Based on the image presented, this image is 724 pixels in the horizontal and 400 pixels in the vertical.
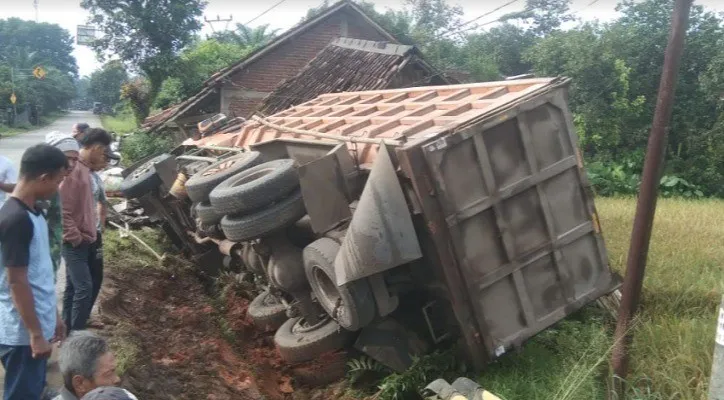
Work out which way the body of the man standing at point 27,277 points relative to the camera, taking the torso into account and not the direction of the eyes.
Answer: to the viewer's right

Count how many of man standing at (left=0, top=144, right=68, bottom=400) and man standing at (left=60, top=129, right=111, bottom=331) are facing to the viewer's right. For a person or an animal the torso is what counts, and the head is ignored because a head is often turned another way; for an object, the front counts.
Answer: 2

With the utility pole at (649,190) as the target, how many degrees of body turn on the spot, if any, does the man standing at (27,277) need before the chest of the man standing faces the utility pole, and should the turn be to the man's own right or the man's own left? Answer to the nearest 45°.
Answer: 0° — they already face it

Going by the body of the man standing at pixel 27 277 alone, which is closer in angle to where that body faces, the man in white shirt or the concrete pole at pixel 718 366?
the concrete pole

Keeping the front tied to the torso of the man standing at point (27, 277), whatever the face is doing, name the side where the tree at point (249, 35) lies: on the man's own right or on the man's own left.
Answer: on the man's own left

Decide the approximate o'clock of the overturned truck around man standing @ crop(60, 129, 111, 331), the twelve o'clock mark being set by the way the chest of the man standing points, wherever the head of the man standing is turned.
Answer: The overturned truck is roughly at 1 o'clock from the man standing.

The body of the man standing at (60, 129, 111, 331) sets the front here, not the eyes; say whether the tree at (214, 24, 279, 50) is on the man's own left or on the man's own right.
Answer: on the man's own left

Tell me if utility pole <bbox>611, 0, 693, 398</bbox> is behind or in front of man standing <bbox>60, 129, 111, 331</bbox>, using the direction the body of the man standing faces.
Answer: in front

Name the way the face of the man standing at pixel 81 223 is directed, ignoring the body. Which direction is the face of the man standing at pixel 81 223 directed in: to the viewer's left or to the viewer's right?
to the viewer's right

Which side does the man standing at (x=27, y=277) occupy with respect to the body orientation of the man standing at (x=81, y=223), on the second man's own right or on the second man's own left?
on the second man's own right

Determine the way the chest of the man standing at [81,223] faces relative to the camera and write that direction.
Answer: to the viewer's right

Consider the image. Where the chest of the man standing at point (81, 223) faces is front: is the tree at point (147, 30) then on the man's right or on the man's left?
on the man's left

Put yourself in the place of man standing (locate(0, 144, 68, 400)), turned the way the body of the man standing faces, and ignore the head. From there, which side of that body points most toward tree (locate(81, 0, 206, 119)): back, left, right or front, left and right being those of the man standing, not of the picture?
left

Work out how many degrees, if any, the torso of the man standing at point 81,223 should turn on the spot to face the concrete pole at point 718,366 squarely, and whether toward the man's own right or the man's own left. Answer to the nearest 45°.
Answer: approximately 45° to the man's own right

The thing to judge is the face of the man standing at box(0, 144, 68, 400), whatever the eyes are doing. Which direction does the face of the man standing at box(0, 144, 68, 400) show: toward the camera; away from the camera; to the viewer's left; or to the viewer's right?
to the viewer's right
